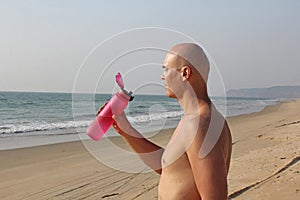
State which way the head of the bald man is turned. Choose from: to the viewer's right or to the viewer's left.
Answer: to the viewer's left

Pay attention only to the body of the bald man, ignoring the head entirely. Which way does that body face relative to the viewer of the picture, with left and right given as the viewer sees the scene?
facing to the left of the viewer
